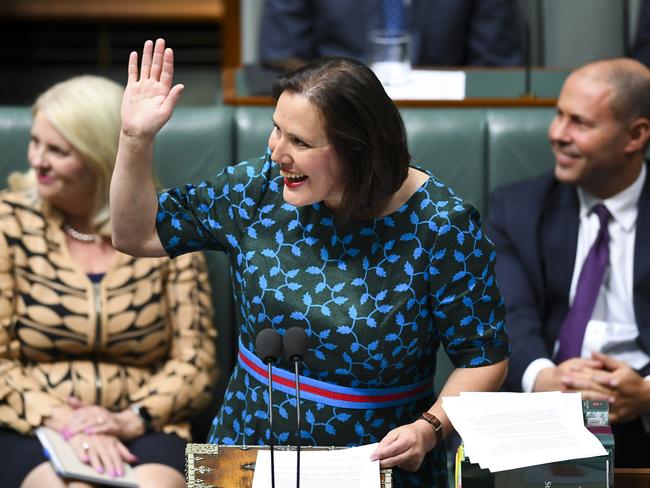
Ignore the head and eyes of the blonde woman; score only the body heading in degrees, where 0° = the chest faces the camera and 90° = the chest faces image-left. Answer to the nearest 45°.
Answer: approximately 0°

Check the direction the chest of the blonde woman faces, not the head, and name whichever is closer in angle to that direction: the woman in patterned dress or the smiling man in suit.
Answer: the woman in patterned dress

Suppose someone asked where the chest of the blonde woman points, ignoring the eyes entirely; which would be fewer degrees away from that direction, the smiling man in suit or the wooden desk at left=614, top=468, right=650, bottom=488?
the wooden desk

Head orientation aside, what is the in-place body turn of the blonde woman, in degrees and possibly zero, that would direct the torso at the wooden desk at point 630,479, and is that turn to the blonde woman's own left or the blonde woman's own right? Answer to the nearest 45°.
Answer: approximately 45° to the blonde woman's own left

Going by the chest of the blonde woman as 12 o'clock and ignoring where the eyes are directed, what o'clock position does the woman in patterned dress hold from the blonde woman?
The woman in patterned dress is roughly at 11 o'clock from the blonde woman.

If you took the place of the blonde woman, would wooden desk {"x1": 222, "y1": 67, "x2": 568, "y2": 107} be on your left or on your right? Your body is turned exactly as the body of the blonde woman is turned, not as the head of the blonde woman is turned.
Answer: on your left

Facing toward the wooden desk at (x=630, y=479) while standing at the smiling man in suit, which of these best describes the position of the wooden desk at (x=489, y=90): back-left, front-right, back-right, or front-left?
back-right

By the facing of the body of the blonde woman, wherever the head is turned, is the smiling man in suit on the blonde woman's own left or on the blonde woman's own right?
on the blonde woman's own left
